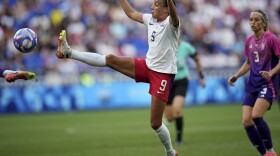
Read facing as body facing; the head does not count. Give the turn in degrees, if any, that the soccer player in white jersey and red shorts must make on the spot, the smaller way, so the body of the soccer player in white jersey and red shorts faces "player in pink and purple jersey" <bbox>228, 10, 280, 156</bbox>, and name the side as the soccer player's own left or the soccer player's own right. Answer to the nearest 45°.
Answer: approximately 135° to the soccer player's own left

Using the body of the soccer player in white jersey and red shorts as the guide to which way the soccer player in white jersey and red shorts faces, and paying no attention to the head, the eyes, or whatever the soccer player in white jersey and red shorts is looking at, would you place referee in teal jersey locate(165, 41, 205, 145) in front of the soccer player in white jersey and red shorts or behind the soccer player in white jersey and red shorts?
behind

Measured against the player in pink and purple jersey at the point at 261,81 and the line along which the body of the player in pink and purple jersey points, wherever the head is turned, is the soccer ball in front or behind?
in front

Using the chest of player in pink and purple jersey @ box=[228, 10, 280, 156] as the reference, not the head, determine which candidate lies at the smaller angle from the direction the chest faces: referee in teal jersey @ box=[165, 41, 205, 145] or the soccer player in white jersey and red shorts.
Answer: the soccer player in white jersey and red shorts

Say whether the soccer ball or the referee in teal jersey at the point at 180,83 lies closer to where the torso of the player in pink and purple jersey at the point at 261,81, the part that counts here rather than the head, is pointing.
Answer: the soccer ball

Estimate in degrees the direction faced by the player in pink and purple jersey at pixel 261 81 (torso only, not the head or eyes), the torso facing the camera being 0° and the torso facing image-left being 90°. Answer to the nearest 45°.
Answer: approximately 45°

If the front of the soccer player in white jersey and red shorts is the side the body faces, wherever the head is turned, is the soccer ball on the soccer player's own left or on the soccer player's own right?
on the soccer player's own right

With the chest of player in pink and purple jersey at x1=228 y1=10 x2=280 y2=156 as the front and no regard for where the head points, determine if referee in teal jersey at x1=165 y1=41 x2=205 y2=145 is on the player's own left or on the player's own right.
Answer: on the player's own right

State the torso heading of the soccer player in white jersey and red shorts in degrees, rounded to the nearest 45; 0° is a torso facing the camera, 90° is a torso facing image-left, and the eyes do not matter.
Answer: approximately 45°
